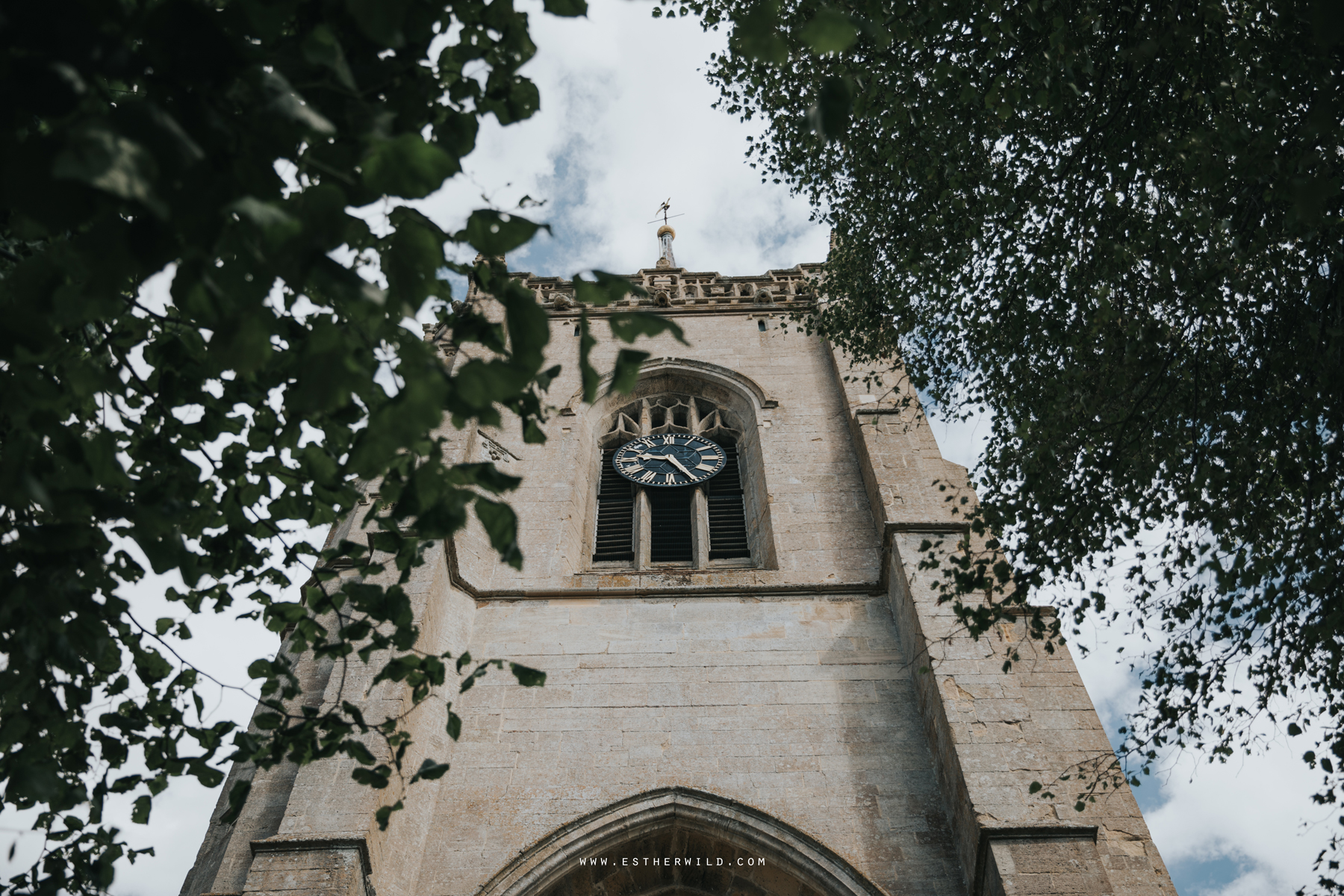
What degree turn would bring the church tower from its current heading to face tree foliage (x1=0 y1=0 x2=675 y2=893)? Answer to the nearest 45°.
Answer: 0° — it already faces it

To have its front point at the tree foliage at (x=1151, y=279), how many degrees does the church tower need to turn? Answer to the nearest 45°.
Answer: approximately 45° to its left

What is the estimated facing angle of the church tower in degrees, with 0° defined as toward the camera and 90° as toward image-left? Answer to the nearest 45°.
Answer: approximately 0°
